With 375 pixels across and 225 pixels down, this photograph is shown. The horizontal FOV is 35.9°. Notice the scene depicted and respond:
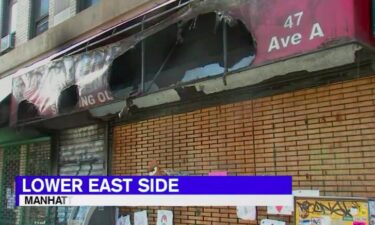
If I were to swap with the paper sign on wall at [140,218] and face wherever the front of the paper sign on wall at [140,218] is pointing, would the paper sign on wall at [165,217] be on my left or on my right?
on my left

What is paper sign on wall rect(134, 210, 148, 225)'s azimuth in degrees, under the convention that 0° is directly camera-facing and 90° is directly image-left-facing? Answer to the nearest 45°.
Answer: approximately 45°
